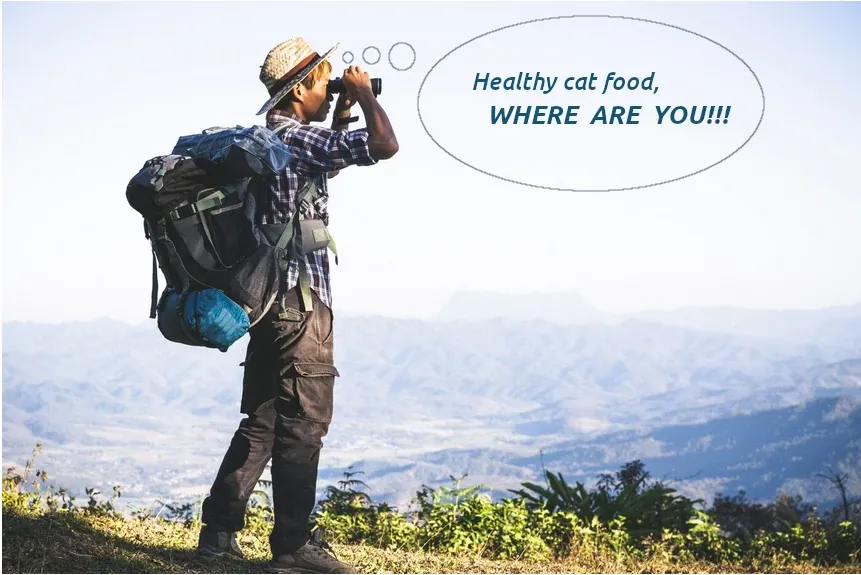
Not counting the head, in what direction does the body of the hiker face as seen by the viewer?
to the viewer's right
